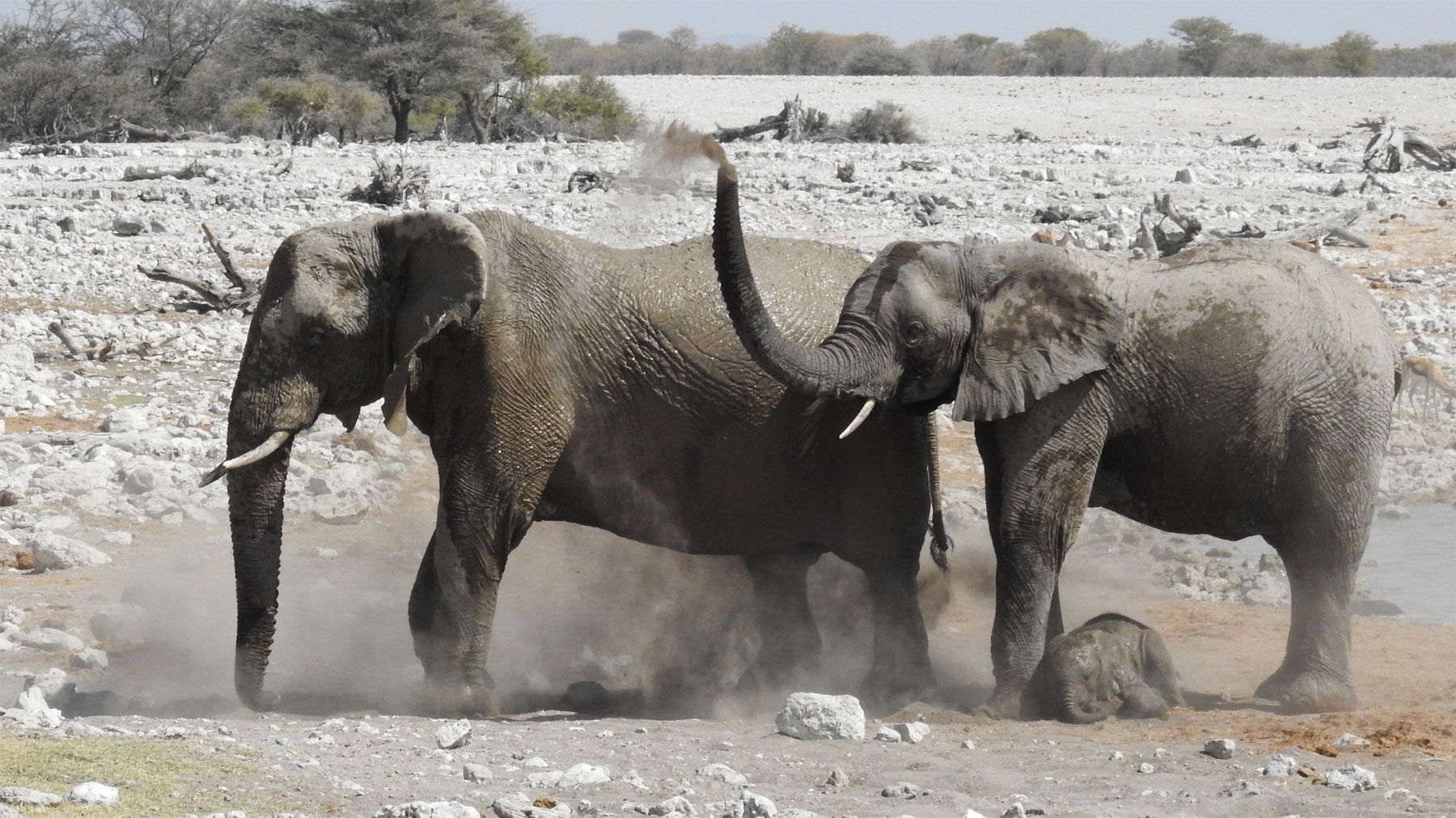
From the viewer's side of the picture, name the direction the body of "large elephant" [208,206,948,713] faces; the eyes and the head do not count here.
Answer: to the viewer's left

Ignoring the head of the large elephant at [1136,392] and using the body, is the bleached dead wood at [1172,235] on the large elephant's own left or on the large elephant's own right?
on the large elephant's own right

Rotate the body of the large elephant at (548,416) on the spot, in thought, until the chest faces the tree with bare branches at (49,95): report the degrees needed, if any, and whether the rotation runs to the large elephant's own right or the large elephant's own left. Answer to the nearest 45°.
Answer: approximately 90° to the large elephant's own right

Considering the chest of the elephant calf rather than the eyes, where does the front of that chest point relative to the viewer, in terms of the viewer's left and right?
facing the viewer and to the left of the viewer

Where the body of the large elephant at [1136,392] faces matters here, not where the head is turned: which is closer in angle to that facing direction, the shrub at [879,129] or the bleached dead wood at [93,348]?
the bleached dead wood

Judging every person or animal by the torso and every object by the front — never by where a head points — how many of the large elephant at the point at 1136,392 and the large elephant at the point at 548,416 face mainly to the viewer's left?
2

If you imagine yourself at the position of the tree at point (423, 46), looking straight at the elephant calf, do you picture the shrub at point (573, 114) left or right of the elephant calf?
left

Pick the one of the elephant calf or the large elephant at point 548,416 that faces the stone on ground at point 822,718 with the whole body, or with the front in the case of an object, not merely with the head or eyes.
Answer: the elephant calf

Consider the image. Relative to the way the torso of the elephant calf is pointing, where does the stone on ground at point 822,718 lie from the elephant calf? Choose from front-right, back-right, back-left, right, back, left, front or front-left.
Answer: front

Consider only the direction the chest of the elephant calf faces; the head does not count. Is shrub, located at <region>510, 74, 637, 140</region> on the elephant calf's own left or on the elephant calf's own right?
on the elephant calf's own right

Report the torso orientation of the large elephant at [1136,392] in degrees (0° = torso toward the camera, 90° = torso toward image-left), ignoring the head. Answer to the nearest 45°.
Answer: approximately 90°

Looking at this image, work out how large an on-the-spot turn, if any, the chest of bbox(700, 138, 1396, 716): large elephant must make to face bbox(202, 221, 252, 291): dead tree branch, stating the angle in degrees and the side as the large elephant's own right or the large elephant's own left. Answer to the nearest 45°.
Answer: approximately 45° to the large elephant's own right
